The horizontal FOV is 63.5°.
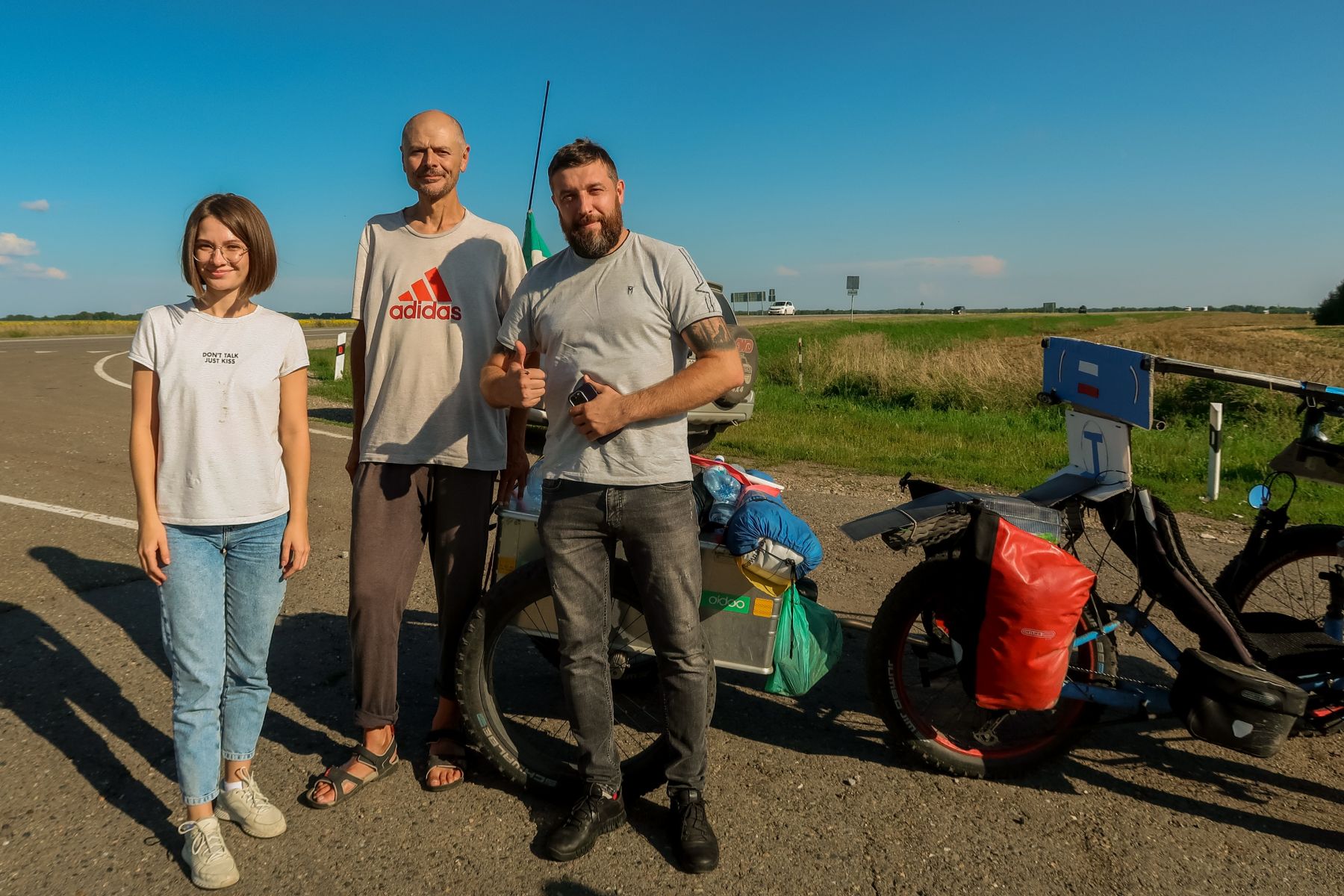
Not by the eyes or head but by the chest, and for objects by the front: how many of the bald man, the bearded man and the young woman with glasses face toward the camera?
3

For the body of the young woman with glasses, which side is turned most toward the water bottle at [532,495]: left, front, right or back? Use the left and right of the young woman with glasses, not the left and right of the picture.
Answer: left

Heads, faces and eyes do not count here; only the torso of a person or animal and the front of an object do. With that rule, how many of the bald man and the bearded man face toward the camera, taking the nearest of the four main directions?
2

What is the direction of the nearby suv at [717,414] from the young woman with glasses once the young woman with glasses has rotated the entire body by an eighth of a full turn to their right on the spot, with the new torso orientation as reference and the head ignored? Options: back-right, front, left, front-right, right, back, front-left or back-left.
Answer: back

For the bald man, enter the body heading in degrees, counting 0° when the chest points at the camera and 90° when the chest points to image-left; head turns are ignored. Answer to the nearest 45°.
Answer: approximately 0°

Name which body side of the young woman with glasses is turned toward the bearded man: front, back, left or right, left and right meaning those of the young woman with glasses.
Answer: left

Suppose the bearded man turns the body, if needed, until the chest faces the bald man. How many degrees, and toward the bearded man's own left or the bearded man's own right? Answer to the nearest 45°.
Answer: approximately 135° to the bearded man's own right

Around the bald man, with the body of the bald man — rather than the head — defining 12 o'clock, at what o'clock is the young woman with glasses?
The young woman with glasses is roughly at 2 o'clock from the bald man.
